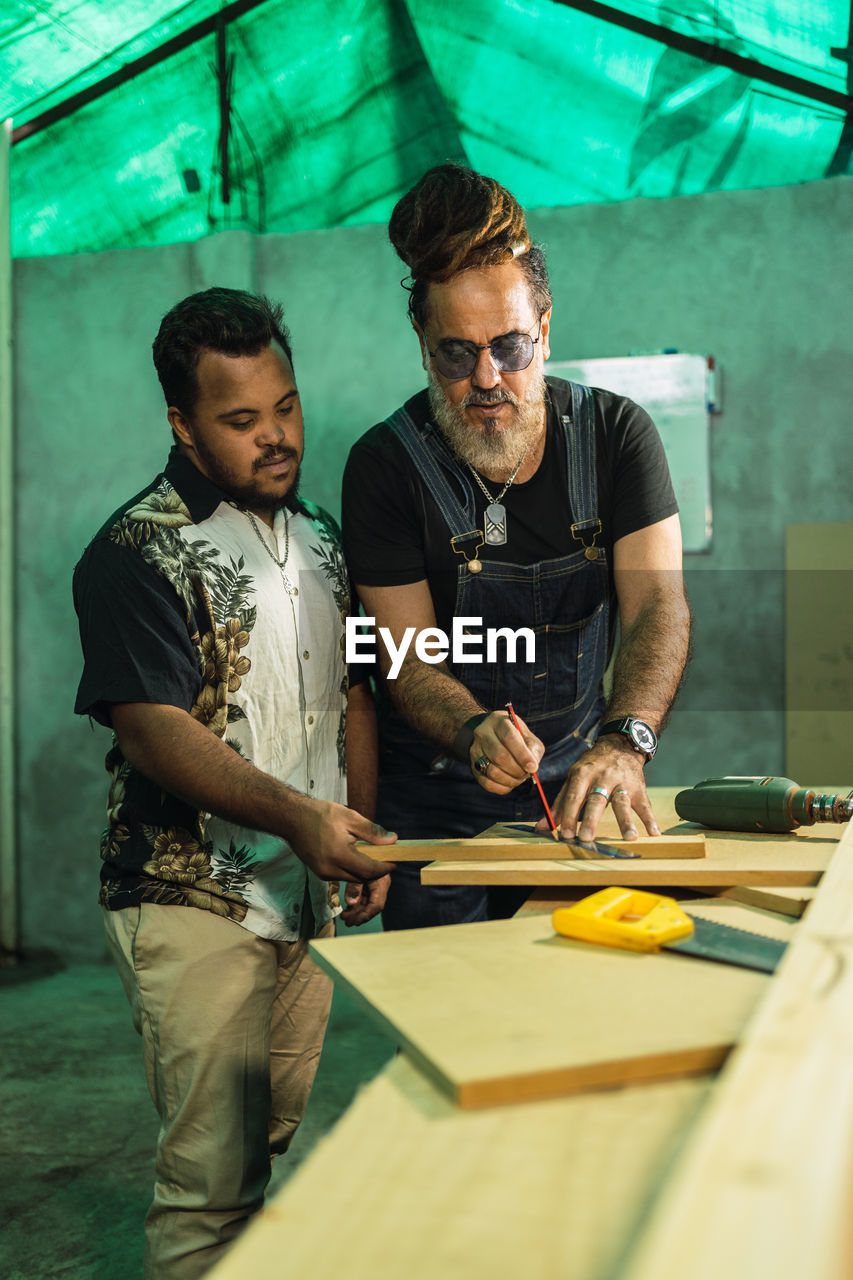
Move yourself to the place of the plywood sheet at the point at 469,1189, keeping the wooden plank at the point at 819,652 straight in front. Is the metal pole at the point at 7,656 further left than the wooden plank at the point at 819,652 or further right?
left

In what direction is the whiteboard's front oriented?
toward the camera

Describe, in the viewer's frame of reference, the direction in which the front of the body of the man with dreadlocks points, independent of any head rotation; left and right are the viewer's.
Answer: facing the viewer

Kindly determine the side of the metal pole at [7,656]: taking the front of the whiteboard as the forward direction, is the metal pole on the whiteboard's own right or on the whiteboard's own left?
on the whiteboard's own right

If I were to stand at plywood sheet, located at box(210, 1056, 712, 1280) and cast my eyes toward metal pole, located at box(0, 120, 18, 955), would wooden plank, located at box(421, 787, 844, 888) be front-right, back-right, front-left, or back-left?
front-right

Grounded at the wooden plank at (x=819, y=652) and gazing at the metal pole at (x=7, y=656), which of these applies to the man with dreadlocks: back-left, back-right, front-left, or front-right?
front-left

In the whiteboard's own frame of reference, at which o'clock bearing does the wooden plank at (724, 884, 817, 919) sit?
The wooden plank is roughly at 12 o'clock from the whiteboard.

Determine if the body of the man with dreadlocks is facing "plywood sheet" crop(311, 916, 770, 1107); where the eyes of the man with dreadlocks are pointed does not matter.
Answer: yes

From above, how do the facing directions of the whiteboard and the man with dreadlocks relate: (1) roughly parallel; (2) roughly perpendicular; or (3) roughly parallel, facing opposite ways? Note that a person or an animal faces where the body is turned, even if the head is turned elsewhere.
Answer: roughly parallel

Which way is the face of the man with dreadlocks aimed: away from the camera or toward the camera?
toward the camera

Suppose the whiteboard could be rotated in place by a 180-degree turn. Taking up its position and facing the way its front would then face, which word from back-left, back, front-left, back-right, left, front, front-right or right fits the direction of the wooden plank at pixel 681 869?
back

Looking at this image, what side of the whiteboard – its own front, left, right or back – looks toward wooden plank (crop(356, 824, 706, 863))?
front

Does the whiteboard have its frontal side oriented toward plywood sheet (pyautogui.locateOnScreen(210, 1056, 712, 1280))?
yes

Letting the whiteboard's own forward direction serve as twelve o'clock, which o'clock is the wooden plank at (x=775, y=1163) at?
The wooden plank is roughly at 12 o'clock from the whiteboard.

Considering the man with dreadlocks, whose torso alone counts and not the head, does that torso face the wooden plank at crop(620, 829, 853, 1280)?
yes
